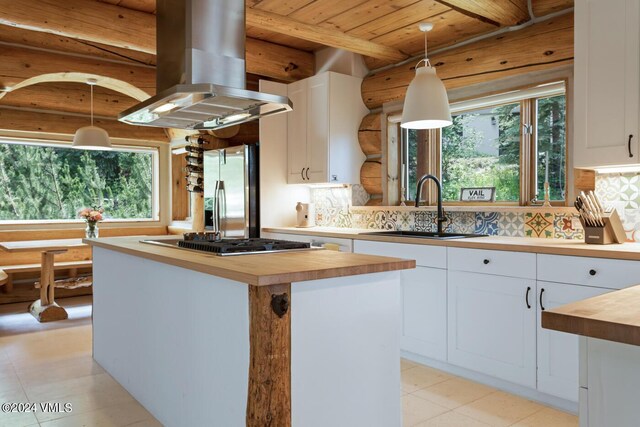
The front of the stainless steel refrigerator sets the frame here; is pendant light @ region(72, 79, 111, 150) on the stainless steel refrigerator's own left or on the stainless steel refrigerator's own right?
on the stainless steel refrigerator's own right

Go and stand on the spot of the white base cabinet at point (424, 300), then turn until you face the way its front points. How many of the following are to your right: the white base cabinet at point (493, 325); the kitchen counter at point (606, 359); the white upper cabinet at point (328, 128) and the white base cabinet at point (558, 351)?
1

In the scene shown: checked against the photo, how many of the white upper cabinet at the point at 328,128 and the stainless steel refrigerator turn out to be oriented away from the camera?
0

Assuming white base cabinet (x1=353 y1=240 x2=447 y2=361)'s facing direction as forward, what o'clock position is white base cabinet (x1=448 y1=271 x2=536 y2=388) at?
white base cabinet (x1=448 y1=271 x2=536 y2=388) is roughly at 9 o'clock from white base cabinet (x1=353 y1=240 x2=447 y2=361).
